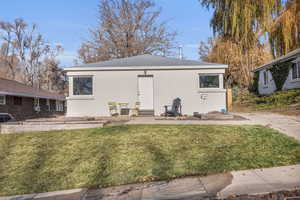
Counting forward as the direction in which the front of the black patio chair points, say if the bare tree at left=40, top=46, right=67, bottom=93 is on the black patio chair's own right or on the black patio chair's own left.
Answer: on the black patio chair's own right

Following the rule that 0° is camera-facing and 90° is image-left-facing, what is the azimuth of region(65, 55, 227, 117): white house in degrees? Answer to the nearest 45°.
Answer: approximately 0°

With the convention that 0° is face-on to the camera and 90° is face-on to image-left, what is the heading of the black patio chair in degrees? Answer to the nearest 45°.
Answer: approximately 45°

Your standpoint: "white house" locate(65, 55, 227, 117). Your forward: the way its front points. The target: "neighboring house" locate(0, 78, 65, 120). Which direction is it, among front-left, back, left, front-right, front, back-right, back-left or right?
back-right

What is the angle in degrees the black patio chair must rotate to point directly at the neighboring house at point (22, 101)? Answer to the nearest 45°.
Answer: approximately 90° to its right

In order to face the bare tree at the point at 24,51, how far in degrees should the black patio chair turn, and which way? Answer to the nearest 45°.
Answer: approximately 90° to its right

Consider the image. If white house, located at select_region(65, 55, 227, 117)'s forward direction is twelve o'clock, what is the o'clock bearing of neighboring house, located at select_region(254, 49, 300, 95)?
The neighboring house is roughly at 8 o'clock from the white house.
